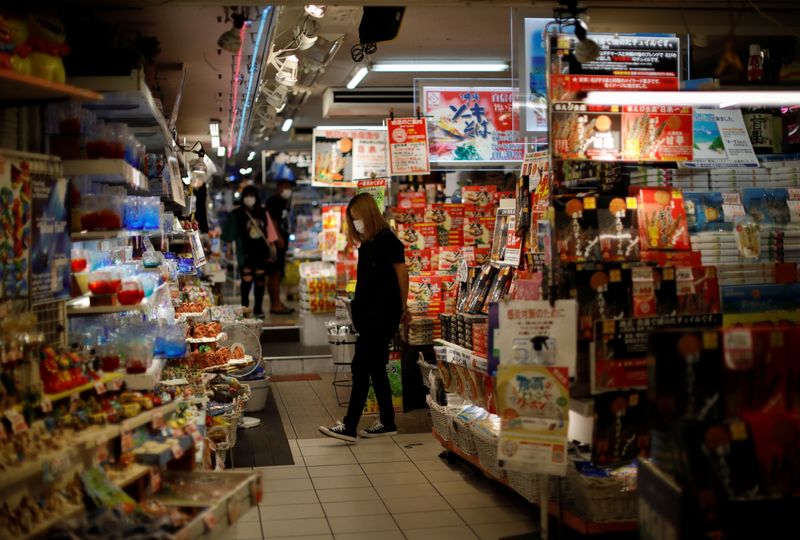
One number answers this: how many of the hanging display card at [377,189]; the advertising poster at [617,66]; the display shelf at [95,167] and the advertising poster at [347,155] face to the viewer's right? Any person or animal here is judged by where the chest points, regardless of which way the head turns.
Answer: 1

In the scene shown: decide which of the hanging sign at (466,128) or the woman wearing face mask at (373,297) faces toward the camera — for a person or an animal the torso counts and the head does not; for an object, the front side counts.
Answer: the hanging sign

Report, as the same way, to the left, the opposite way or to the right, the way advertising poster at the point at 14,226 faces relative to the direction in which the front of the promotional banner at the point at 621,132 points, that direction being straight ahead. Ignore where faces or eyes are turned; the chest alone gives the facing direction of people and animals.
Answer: to the left

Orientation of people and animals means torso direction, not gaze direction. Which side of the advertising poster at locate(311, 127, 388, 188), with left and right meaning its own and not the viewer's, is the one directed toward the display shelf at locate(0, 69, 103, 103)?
front

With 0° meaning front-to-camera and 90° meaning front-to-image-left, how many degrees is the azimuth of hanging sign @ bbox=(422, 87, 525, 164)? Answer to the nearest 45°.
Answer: approximately 0°

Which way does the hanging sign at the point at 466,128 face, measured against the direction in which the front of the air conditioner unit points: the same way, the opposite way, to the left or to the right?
the same way

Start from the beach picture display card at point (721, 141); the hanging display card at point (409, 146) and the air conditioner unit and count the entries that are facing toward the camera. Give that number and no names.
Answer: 3

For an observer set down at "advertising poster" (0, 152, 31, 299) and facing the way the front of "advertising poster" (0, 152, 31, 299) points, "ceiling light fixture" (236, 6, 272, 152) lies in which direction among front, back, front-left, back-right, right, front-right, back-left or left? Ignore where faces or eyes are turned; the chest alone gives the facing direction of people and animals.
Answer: left

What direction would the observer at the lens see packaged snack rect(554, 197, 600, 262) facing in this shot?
facing the viewer

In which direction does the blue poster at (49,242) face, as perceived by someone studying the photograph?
facing the viewer and to the right of the viewer

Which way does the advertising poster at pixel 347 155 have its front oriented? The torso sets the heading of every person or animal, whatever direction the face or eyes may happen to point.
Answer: toward the camera

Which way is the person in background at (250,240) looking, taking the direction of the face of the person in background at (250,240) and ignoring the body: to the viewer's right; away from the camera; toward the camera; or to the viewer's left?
toward the camera

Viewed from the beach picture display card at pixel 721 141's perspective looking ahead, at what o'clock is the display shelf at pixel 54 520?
The display shelf is roughly at 1 o'clock from the beach picture display card.

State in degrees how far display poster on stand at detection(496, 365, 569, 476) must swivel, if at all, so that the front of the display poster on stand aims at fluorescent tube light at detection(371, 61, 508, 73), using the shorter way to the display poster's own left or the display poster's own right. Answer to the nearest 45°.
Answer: approximately 180°

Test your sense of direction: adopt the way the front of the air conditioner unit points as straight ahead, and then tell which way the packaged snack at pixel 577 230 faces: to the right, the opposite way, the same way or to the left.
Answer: the same way
